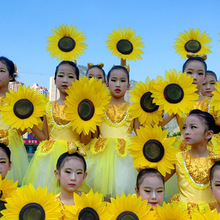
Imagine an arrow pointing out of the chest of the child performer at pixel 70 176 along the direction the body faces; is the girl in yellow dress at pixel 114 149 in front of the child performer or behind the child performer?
behind

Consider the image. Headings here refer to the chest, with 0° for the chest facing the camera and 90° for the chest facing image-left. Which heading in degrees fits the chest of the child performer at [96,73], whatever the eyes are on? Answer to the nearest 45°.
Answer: approximately 0°

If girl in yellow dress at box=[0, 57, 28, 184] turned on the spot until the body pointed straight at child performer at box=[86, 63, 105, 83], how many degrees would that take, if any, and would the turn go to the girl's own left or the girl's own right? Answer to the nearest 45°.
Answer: approximately 180°

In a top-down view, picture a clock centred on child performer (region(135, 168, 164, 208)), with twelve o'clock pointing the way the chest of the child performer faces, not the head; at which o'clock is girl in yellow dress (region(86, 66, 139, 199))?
The girl in yellow dress is roughly at 5 o'clock from the child performer.

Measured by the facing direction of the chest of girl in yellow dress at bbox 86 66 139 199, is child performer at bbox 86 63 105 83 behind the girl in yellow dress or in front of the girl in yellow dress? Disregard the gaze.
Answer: behind

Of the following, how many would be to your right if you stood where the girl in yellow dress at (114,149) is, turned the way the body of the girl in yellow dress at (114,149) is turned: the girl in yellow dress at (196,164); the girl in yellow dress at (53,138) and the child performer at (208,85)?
1

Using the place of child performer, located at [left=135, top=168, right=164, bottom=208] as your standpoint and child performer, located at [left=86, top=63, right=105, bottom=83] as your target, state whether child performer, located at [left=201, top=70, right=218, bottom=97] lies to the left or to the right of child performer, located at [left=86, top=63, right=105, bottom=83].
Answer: right
